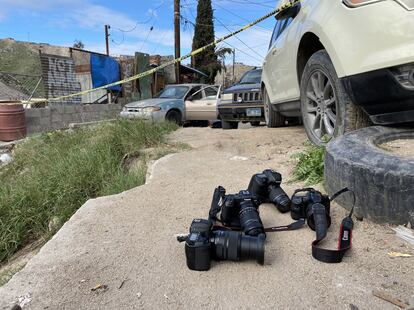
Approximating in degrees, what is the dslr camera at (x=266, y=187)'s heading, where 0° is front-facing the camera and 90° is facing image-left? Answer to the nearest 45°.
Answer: approximately 315°

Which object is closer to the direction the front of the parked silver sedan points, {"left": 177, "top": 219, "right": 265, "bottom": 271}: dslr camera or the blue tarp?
the dslr camera

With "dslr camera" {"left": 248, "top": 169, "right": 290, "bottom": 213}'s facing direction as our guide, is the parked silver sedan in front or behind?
behind

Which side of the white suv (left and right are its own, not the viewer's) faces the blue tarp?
back

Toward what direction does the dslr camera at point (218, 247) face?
to the viewer's right

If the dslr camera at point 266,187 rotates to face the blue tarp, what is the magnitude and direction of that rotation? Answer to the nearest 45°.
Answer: approximately 180°

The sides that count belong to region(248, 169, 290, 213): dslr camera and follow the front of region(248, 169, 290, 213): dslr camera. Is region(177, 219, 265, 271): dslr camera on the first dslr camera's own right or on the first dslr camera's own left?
on the first dslr camera's own right

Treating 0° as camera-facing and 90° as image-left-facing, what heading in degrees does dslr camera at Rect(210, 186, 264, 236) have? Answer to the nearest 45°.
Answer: approximately 315°

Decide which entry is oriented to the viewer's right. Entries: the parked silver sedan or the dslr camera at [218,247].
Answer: the dslr camera

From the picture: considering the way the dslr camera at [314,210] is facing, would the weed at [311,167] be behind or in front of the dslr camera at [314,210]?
behind

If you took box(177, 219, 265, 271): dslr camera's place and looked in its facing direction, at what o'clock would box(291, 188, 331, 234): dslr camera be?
box(291, 188, 331, 234): dslr camera is roughly at 11 o'clock from box(177, 219, 265, 271): dslr camera.

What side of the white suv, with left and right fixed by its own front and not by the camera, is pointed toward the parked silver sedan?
back

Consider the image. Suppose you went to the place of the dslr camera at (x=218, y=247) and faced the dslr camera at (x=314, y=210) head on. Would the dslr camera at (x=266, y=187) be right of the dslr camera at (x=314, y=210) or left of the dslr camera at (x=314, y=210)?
left
